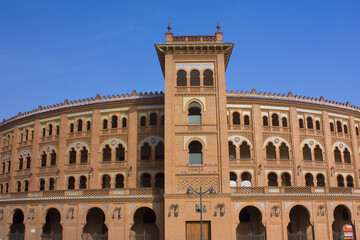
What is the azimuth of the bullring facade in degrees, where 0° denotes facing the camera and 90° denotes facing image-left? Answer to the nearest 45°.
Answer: approximately 0°
